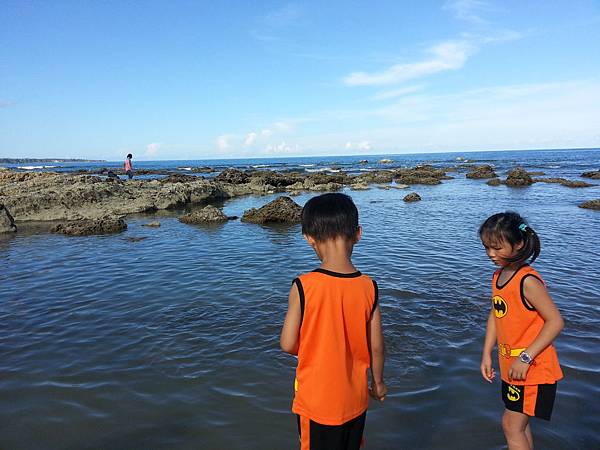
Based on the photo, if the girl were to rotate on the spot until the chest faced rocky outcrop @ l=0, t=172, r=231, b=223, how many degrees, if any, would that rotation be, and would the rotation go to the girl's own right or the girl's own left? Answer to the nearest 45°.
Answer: approximately 90° to the girl's own right

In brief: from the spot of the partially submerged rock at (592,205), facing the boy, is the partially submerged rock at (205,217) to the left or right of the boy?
right

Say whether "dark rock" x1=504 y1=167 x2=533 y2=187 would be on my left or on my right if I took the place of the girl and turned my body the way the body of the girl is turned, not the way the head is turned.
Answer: on my right

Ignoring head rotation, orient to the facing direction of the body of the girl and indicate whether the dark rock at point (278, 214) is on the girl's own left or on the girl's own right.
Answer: on the girl's own right

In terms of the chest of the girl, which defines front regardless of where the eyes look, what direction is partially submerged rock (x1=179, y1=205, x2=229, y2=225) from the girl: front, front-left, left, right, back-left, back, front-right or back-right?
right

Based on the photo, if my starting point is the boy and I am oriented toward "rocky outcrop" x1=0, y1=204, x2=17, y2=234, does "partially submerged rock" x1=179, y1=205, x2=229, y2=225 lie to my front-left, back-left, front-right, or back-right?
front-right

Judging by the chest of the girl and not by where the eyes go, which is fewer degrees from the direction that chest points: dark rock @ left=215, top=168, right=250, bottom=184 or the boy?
the boy

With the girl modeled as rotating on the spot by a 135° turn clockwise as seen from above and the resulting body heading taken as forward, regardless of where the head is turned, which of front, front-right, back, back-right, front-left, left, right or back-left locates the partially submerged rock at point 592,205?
front

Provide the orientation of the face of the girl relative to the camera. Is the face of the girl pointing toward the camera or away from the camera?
toward the camera

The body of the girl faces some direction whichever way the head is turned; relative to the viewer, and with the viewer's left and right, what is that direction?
facing the viewer and to the left of the viewer

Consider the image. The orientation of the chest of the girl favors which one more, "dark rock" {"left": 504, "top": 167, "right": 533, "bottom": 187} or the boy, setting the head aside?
the boy

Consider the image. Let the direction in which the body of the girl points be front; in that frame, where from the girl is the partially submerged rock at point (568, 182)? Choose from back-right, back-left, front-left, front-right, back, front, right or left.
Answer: back-right

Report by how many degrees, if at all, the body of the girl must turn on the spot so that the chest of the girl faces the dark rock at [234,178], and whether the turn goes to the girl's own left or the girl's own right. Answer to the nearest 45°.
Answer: approximately 90° to the girl's own right

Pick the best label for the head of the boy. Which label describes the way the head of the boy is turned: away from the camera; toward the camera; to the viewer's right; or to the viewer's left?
away from the camera
